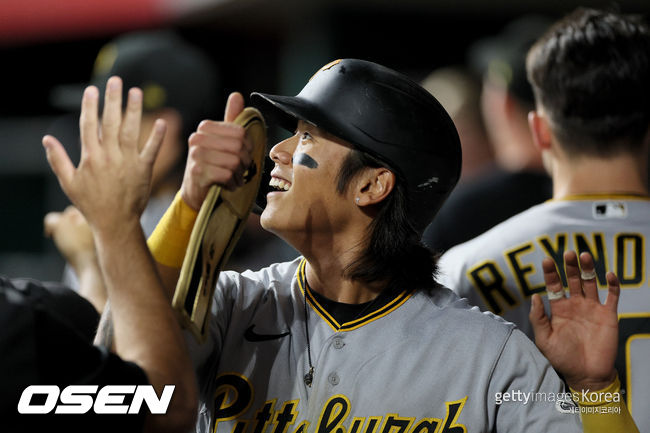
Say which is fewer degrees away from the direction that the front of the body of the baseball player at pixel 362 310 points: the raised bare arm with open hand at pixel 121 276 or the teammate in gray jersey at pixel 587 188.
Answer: the raised bare arm with open hand

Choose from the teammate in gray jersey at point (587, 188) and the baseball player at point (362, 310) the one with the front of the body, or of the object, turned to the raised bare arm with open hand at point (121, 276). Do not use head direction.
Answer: the baseball player at point (362, 310)

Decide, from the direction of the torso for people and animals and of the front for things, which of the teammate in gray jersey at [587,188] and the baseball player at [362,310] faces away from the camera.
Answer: the teammate in gray jersey

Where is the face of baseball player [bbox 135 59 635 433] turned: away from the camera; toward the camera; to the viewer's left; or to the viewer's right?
to the viewer's left

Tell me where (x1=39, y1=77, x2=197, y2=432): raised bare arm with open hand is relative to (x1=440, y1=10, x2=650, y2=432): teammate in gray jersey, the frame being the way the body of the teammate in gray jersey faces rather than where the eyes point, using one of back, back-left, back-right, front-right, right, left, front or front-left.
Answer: back-left

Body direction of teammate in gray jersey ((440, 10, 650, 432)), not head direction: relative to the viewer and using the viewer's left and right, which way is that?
facing away from the viewer
